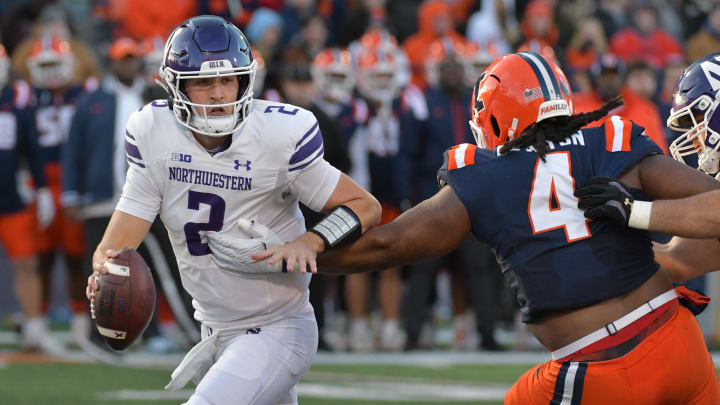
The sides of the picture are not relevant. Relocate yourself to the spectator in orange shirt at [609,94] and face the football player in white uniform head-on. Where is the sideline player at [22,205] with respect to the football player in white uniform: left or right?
right

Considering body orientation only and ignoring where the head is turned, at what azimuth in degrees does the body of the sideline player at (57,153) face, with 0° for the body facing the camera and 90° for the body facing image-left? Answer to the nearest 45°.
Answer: approximately 0°

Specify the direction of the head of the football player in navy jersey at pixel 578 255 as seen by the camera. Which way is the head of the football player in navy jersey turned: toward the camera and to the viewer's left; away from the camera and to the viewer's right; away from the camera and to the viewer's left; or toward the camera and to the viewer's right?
away from the camera and to the viewer's left

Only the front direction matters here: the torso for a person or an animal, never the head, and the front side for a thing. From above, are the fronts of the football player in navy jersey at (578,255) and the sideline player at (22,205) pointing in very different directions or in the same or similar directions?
very different directions

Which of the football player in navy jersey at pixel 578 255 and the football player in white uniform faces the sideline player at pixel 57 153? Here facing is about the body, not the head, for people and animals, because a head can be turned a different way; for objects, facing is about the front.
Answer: the football player in navy jersey

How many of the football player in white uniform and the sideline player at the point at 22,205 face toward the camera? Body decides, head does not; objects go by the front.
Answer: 2

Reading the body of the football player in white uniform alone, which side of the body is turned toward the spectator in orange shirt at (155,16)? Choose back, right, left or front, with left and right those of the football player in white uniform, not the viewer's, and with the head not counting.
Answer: back
